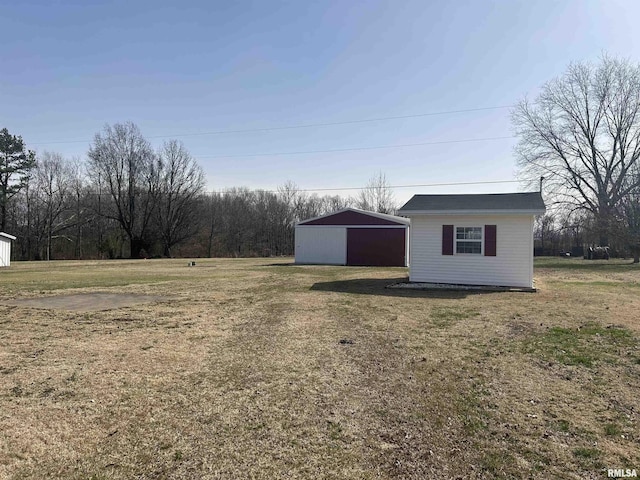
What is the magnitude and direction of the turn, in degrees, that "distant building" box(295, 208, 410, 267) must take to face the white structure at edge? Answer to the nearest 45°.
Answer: approximately 90° to its right

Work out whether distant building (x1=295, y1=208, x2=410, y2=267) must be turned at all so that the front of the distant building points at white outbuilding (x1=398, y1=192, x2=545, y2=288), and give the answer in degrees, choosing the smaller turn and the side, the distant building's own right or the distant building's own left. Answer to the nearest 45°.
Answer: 0° — it already faces it

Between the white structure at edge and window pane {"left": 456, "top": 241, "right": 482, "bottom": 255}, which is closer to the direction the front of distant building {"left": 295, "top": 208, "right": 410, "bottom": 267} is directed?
the window pane

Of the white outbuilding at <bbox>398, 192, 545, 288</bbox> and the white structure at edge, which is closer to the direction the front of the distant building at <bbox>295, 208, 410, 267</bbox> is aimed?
the white outbuilding

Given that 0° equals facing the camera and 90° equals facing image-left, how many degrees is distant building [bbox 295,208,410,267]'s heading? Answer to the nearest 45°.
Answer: approximately 0°

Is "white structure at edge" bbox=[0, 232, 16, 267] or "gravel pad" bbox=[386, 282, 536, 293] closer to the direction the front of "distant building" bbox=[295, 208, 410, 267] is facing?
the gravel pad

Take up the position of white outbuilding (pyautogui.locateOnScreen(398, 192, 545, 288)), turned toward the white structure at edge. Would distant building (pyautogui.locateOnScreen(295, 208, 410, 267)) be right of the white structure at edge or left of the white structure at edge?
right
